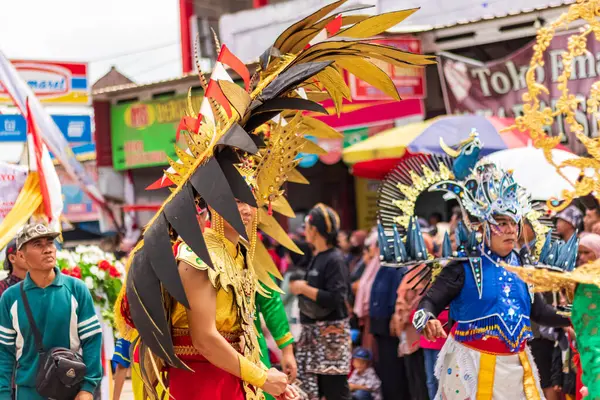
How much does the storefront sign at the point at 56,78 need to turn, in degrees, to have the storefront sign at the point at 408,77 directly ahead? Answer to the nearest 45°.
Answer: approximately 45° to its left

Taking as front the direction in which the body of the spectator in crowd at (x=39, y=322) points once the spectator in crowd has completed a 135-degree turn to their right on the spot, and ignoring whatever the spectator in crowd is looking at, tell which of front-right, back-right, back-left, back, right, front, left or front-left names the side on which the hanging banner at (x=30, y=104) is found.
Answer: front-right

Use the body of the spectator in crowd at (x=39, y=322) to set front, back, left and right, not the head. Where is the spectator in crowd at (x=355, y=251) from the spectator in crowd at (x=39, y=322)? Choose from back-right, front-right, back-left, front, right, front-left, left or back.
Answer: back-left

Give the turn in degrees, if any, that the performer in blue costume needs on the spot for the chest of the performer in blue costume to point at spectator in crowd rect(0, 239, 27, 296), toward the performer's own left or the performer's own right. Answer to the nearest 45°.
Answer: approximately 135° to the performer's own right

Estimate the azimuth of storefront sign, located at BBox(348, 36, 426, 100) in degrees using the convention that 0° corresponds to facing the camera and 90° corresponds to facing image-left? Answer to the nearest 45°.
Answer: approximately 0°

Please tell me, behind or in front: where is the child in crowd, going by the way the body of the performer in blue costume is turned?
behind

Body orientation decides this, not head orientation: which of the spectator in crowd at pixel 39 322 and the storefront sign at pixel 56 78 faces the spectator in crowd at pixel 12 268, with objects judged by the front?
the storefront sign

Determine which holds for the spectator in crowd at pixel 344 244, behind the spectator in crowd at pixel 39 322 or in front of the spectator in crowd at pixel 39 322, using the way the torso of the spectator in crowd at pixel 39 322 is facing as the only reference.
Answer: behind
